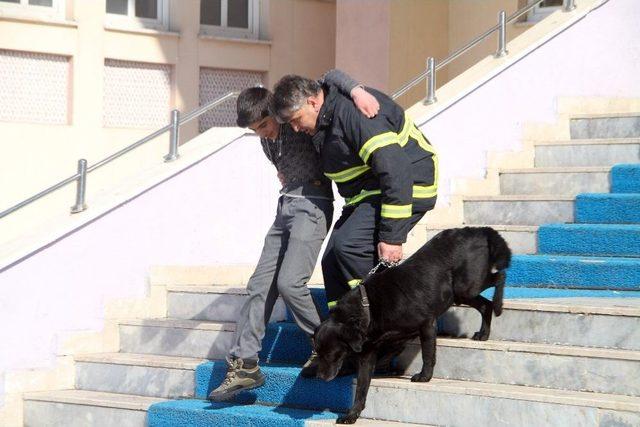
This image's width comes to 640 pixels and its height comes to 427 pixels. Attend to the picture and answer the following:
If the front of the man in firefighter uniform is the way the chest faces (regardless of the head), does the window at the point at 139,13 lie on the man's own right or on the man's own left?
on the man's own right

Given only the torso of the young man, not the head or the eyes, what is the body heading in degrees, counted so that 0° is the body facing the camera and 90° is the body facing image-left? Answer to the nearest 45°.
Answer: approximately 45°

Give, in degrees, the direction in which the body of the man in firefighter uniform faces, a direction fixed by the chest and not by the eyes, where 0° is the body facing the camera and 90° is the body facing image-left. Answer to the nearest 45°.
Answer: approximately 90°

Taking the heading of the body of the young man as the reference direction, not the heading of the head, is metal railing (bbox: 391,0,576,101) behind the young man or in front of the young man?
behind

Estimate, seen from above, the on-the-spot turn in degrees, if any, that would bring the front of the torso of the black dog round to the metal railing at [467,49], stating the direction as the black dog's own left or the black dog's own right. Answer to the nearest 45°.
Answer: approximately 135° to the black dog's own right

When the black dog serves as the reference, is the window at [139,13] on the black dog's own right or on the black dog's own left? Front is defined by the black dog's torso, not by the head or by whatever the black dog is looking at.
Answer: on the black dog's own right

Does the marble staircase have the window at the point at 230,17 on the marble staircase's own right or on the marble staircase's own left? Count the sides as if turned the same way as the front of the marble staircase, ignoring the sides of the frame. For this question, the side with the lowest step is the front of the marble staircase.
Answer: on the marble staircase's own right
